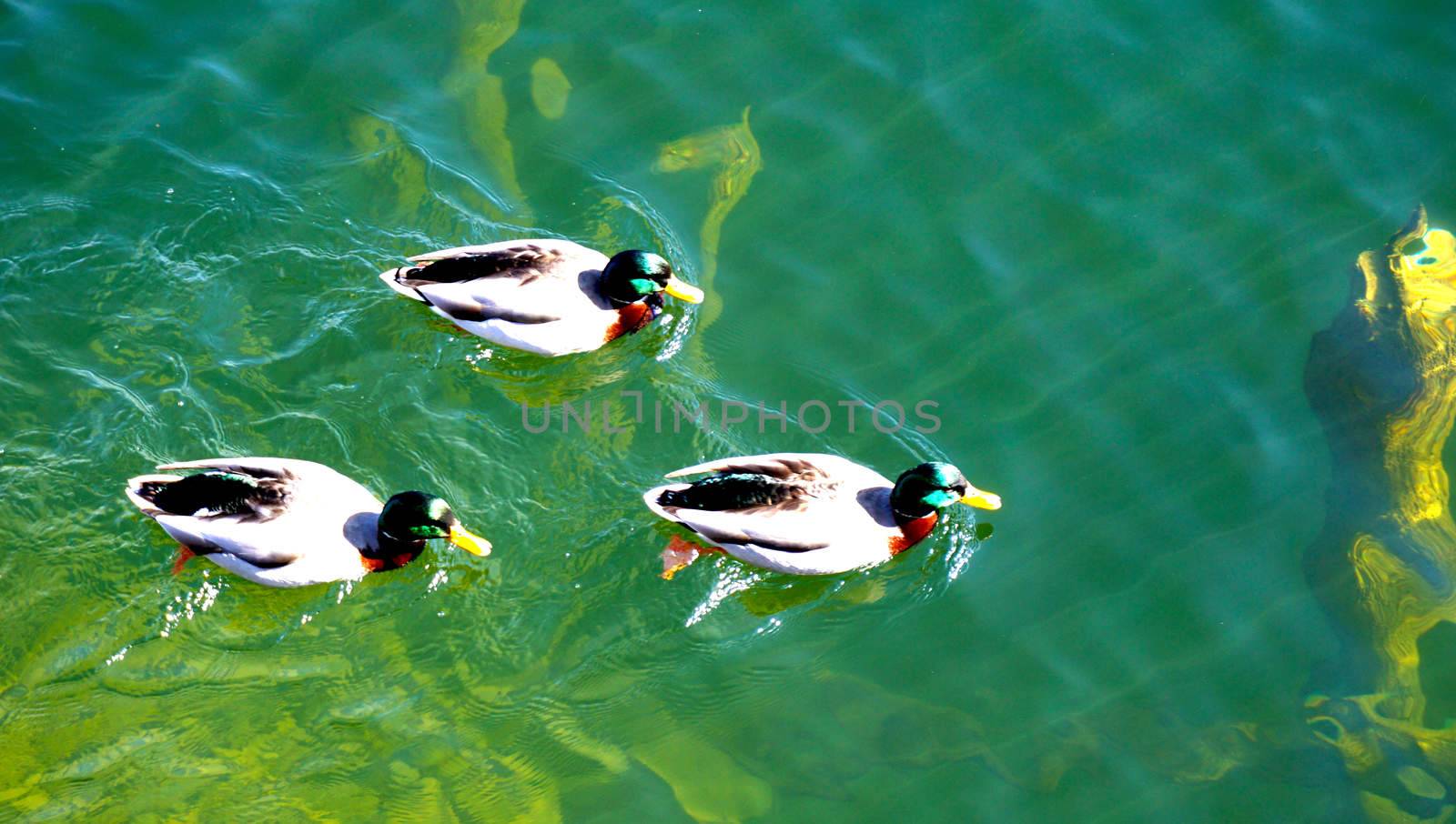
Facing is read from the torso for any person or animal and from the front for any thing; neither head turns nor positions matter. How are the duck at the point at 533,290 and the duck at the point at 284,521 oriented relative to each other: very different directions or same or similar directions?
same or similar directions

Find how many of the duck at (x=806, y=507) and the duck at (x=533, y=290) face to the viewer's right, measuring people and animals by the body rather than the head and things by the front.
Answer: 2

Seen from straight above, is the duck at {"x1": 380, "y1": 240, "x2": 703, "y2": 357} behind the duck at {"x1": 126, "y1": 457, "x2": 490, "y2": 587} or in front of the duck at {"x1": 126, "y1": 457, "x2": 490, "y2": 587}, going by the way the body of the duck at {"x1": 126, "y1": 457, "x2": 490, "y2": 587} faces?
in front

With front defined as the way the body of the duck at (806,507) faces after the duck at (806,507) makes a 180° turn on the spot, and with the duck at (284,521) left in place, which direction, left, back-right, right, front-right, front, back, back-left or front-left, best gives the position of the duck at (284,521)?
front

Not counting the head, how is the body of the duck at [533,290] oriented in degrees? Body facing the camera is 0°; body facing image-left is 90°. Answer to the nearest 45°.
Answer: approximately 270°

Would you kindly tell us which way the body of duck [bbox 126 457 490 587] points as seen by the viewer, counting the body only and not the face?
to the viewer's right

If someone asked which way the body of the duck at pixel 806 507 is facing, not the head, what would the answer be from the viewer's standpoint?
to the viewer's right

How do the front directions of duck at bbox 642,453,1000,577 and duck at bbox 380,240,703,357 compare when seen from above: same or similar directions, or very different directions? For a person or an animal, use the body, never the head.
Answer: same or similar directions
